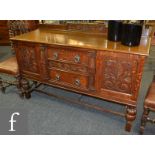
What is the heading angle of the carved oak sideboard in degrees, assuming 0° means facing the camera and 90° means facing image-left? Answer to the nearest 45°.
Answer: approximately 45°
